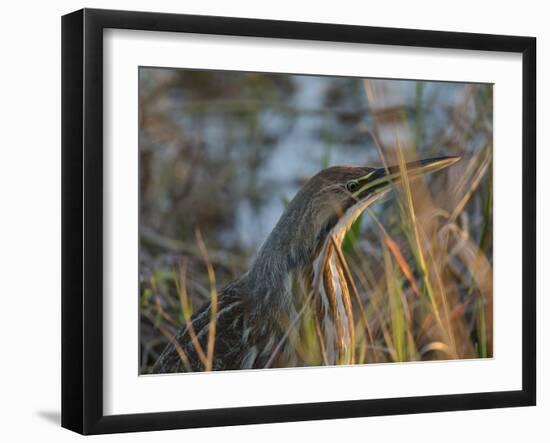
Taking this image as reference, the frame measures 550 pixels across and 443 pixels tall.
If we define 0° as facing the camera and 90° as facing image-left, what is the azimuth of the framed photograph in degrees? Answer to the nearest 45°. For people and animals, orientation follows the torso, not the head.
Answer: approximately 315°
